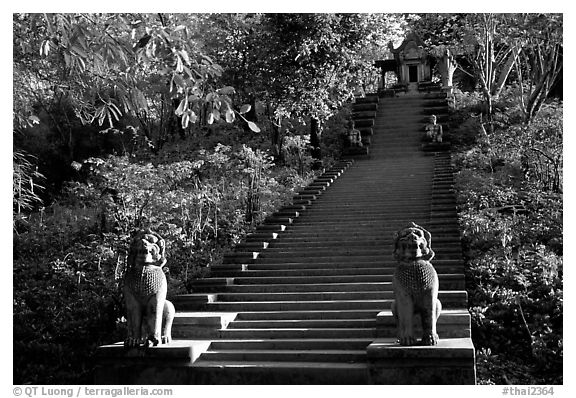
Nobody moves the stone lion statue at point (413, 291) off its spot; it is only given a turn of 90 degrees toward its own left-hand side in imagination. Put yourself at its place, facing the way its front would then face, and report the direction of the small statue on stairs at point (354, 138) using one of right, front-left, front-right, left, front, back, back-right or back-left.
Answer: left

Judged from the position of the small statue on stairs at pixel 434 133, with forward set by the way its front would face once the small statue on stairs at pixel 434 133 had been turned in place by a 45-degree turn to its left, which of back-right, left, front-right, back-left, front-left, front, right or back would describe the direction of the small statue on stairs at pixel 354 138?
back-right

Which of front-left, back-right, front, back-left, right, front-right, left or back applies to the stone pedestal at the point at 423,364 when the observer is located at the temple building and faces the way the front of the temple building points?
front

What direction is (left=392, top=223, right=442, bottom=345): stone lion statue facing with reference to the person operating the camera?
facing the viewer

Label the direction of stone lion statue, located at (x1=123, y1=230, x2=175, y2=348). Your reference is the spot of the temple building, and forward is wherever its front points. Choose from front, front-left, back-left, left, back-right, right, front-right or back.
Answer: front

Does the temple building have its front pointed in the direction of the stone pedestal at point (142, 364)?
yes

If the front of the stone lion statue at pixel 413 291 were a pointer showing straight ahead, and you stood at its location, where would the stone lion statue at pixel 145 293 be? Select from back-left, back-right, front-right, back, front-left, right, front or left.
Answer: right

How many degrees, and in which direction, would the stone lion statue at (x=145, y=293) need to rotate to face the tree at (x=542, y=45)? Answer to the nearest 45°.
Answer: approximately 180°

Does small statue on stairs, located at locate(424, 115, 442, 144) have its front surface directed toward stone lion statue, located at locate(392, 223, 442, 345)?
yes

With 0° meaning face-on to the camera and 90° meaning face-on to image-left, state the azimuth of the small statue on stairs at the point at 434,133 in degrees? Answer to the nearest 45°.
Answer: approximately 0°

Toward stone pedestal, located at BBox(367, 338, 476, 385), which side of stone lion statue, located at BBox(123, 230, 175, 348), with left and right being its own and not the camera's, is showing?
left

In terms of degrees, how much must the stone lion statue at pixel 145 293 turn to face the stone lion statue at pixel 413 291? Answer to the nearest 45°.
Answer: approximately 135° to its left

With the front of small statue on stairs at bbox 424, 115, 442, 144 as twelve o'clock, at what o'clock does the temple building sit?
The temple building is roughly at 6 o'clock from the small statue on stairs.

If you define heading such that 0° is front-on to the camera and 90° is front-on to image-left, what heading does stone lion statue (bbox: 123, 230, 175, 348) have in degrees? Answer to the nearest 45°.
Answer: approximately 45°

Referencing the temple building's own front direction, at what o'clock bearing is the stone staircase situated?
The stone staircase is roughly at 12 o'clock from the temple building.
